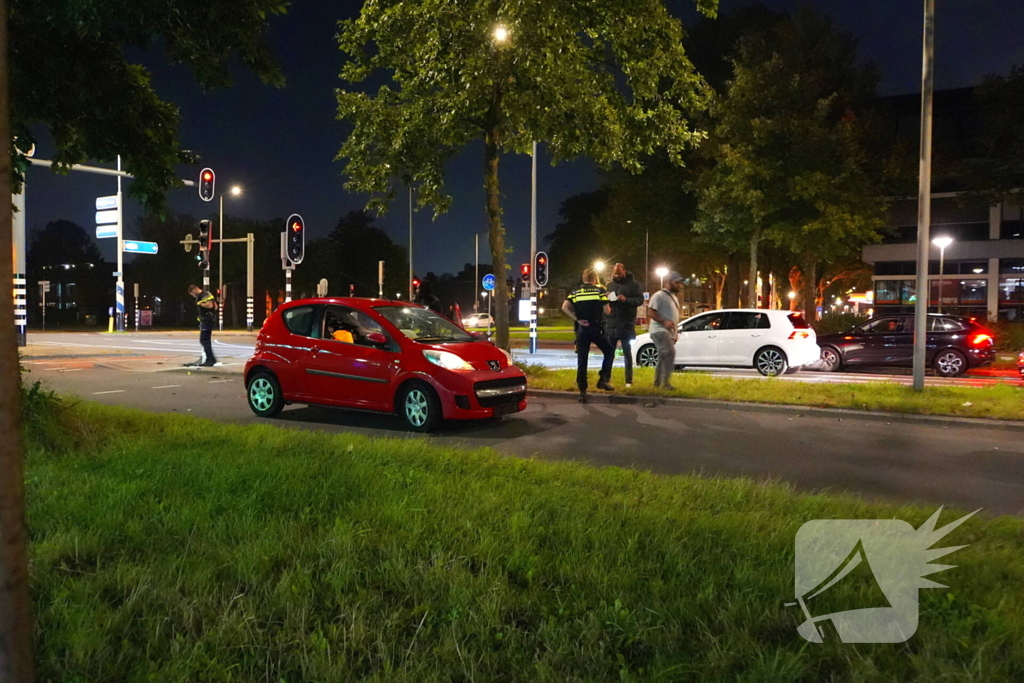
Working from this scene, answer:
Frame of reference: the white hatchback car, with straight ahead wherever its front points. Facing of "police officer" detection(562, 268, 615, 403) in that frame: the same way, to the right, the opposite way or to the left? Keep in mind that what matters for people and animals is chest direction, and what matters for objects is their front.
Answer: to the right

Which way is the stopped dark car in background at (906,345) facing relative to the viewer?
to the viewer's left

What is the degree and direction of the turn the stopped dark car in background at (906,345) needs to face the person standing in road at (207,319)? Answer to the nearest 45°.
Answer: approximately 45° to its left

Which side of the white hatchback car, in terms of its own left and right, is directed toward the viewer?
left

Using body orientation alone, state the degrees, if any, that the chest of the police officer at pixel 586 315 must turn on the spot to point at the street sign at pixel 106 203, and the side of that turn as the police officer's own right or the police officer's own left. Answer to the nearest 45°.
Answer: approximately 45° to the police officer's own left

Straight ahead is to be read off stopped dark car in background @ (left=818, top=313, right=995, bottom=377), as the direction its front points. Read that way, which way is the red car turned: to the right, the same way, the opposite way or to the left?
the opposite way

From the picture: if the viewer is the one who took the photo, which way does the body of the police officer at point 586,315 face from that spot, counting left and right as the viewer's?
facing away from the viewer

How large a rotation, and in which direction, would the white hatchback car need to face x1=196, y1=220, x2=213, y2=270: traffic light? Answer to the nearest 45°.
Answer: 0° — it already faces it

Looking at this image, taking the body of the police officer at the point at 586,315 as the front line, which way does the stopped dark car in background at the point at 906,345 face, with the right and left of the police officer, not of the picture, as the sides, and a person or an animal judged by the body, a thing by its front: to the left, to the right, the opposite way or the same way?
to the left
